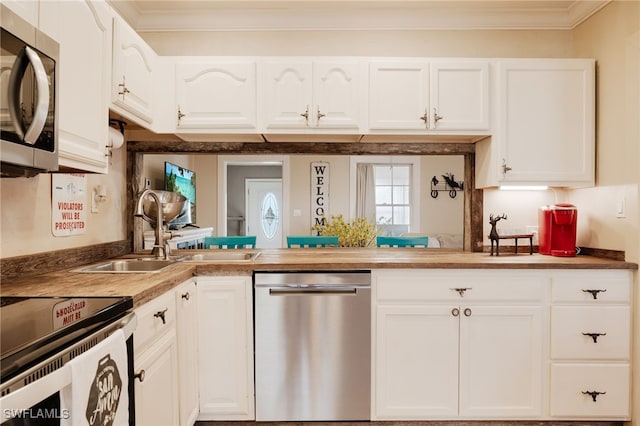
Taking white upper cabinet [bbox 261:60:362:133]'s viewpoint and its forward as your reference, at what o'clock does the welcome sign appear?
The welcome sign is roughly at 6 o'clock from the white upper cabinet.

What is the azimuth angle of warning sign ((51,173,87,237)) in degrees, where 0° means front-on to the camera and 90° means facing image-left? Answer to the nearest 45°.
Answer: approximately 315°

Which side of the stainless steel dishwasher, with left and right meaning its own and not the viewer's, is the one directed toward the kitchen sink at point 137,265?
right

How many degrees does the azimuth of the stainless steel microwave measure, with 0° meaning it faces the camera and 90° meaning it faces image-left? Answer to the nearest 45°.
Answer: approximately 315°

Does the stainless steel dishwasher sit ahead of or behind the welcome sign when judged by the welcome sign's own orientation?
ahead

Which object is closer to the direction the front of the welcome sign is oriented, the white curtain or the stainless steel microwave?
the stainless steel microwave

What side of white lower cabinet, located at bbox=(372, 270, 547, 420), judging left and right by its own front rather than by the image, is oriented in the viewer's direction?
front

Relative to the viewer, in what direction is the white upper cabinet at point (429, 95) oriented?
toward the camera

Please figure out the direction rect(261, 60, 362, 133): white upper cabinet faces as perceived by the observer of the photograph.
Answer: facing the viewer

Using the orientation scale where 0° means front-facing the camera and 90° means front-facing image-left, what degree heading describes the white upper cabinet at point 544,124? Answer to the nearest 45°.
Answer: approximately 0°

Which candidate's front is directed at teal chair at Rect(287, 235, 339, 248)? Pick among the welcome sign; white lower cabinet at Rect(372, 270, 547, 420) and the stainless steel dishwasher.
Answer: the welcome sign
